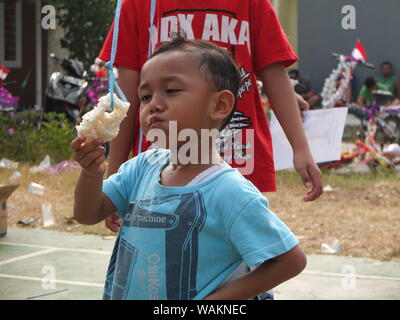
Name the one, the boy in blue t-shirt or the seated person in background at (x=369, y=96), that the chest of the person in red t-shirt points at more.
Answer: the boy in blue t-shirt

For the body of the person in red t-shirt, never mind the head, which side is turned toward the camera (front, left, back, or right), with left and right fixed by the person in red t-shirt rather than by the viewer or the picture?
front

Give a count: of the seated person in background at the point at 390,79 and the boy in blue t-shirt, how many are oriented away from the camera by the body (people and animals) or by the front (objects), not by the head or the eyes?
0

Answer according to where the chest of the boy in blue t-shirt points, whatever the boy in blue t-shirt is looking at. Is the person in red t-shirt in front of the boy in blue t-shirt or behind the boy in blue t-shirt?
behind

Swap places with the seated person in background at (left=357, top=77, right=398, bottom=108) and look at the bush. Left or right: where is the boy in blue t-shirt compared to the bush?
left

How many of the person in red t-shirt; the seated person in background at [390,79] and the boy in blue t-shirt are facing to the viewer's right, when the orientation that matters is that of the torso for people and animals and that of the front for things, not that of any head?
0

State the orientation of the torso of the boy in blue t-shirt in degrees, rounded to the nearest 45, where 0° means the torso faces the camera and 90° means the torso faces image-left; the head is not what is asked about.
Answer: approximately 45°

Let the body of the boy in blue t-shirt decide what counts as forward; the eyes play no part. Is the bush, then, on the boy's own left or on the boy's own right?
on the boy's own right

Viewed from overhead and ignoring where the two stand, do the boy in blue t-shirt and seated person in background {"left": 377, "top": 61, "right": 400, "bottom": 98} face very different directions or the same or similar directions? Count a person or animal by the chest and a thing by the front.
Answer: same or similar directions

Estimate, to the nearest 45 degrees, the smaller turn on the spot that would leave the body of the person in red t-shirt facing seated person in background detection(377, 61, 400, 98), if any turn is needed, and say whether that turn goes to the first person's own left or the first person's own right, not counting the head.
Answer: approximately 180°

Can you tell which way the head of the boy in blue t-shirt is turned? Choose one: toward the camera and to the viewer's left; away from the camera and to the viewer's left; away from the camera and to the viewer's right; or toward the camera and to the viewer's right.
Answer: toward the camera and to the viewer's left

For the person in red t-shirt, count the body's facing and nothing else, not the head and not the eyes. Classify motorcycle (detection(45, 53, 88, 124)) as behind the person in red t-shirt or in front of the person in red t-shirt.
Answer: behind
